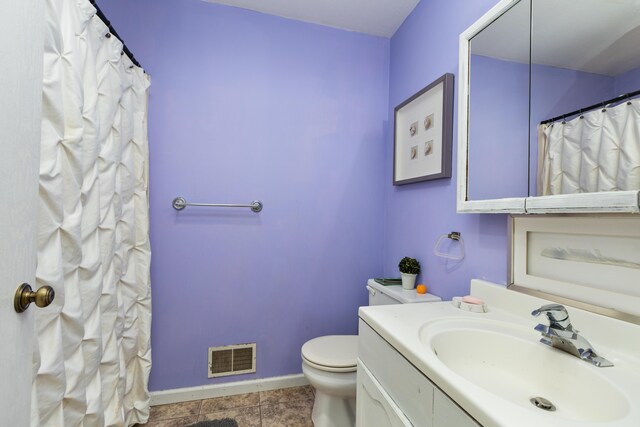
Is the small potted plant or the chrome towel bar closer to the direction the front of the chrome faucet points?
the chrome towel bar

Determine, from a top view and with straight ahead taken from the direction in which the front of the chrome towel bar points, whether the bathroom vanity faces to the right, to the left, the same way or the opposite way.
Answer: to the right

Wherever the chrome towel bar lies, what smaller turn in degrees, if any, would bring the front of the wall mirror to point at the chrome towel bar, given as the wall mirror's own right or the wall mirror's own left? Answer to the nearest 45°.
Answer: approximately 45° to the wall mirror's own right

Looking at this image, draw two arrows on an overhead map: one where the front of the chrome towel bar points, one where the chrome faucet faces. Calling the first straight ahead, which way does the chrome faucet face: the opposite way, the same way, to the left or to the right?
to the right

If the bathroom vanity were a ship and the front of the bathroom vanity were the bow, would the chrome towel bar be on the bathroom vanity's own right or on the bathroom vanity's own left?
on the bathroom vanity's own right

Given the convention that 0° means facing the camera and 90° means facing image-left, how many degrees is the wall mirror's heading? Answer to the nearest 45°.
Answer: approximately 45°
